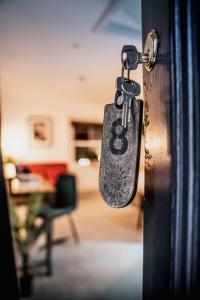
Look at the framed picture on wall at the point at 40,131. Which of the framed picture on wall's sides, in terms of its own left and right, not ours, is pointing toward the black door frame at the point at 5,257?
front

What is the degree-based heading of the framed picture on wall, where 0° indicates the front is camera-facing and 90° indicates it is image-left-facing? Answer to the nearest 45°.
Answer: approximately 0°

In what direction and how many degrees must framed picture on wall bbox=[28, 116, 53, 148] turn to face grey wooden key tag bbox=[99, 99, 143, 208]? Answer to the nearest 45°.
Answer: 0° — it already faces it

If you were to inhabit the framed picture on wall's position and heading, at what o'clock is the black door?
The black door is roughly at 12 o'clock from the framed picture on wall.
